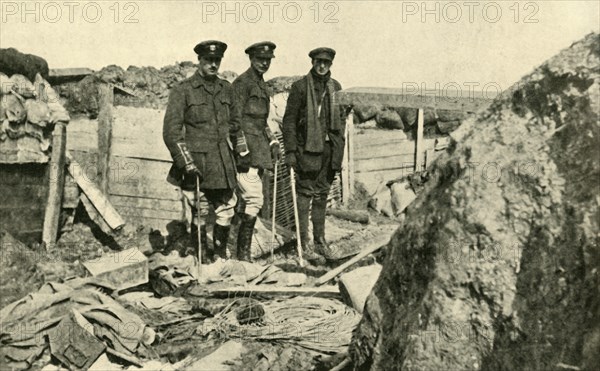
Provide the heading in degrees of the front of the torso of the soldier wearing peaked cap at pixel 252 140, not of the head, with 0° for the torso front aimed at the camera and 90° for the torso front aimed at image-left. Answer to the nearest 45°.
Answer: approximately 315°

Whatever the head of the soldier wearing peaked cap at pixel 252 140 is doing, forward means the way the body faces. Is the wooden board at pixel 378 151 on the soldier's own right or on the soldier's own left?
on the soldier's own left

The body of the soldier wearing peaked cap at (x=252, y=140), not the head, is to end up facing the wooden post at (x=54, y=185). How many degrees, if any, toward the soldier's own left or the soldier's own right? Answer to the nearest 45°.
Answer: approximately 135° to the soldier's own right

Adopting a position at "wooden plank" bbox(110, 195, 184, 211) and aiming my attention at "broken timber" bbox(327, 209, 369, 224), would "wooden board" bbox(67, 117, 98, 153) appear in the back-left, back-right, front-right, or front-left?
back-left

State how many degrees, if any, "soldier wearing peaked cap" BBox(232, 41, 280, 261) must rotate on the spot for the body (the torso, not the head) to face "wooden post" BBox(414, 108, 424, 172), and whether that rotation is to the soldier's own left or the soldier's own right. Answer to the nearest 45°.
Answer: approximately 90° to the soldier's own left

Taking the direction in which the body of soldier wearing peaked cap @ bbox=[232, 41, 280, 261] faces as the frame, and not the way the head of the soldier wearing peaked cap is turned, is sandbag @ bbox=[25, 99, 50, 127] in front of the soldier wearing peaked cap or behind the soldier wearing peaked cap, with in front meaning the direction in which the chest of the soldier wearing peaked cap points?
behind

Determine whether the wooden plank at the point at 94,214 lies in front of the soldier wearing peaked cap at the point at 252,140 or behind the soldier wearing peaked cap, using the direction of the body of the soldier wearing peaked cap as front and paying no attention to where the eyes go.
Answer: behind

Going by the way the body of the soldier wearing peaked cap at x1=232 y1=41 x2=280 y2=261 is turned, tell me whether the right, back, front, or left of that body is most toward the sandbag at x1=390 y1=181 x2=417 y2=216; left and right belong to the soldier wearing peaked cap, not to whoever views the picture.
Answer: left
